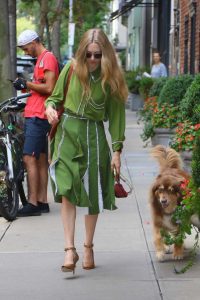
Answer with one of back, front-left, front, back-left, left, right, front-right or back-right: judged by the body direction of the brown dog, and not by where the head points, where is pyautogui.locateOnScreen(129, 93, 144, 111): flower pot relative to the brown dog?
back

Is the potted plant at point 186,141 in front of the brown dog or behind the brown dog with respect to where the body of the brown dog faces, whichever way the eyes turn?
behind

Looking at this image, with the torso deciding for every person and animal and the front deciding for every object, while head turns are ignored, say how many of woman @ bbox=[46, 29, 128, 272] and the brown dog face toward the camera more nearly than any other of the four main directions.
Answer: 2

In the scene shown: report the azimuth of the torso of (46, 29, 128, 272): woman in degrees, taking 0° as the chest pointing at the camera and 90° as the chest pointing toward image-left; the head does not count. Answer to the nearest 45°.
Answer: approximately 0°

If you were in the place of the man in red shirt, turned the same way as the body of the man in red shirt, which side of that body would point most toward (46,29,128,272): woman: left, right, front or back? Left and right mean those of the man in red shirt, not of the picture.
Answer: left

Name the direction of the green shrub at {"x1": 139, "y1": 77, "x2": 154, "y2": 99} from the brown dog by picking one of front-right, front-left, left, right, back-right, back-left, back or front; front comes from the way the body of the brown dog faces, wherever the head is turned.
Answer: back

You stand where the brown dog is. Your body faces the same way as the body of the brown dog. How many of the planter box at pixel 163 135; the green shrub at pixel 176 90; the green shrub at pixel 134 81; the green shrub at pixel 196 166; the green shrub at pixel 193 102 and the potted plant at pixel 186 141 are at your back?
5
